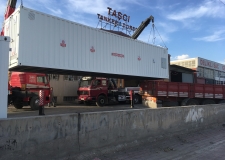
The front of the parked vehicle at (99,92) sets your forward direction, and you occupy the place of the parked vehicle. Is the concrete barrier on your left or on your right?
on your left

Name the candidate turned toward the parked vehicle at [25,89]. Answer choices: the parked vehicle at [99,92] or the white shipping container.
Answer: the parked vehicle at [99,92]

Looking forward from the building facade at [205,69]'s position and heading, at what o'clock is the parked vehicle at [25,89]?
The parked vehicle is roughly at 2 o'clock from the building facade.

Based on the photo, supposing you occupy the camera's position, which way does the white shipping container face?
facing the viewer and to the left of the viewer

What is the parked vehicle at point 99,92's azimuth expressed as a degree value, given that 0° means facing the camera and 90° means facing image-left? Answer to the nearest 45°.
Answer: approximately 45°

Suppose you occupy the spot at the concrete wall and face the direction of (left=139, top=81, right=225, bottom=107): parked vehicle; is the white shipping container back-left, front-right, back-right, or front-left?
front-left

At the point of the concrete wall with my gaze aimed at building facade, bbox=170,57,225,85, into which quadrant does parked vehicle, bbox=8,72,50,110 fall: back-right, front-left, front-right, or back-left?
front-left

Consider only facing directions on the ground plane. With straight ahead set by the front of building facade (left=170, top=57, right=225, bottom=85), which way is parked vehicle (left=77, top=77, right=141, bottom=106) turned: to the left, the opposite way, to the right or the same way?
to the right

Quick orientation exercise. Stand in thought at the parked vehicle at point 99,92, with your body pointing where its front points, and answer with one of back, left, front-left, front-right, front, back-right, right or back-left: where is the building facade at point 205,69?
back

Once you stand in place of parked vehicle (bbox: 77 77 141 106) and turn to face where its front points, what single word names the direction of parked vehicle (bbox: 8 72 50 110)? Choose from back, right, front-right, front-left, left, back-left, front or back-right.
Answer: front
